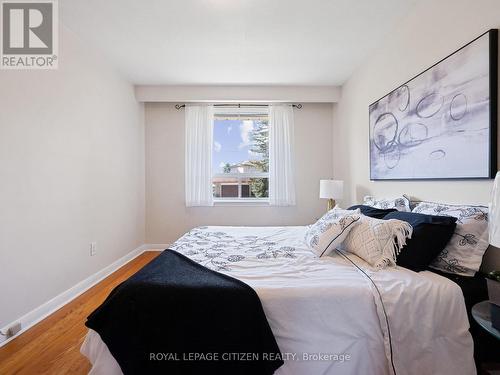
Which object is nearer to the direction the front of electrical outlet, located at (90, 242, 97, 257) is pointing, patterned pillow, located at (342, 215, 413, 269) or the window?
the patterned pillow

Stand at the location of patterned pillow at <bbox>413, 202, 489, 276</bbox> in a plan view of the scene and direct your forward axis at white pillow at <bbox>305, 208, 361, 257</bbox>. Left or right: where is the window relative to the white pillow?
right

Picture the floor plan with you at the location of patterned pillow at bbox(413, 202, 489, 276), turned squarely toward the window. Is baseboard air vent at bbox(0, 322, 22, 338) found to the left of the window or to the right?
left

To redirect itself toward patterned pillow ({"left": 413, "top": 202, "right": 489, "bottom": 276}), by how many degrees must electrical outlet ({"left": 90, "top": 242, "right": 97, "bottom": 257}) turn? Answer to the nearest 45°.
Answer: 0° — it already faces it

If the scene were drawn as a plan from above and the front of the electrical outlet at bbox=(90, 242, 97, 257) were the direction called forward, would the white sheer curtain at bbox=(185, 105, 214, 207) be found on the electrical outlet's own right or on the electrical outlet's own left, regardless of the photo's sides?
on the electrical outlet's own left

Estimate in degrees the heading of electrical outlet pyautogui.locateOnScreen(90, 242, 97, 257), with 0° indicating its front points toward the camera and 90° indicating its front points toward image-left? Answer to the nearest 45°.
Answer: approximately 315°

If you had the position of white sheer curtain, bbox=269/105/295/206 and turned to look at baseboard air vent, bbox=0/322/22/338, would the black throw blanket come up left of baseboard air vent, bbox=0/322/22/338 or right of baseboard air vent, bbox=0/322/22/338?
left

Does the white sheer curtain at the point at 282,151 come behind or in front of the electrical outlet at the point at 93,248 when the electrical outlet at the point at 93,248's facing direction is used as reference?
in front

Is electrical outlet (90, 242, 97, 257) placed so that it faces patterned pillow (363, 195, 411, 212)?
yes

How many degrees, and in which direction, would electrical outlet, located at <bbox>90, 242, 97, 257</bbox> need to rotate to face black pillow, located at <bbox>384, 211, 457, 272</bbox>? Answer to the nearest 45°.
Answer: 0° — it already faces it

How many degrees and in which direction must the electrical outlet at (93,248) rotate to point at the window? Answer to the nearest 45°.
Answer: approximately 45° to its left
